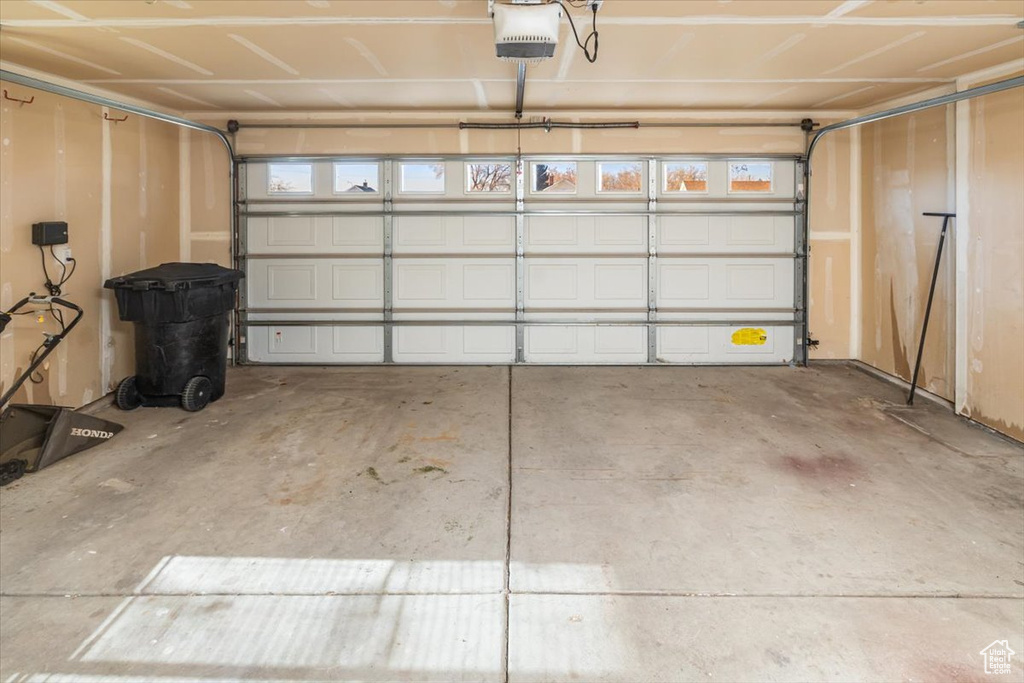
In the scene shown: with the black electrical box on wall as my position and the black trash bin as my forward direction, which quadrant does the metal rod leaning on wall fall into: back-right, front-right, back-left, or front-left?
front-right

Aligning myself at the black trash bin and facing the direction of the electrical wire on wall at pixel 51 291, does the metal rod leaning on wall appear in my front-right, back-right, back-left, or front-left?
back-left

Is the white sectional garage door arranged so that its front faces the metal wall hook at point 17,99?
no

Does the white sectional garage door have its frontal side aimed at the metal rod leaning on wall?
no
